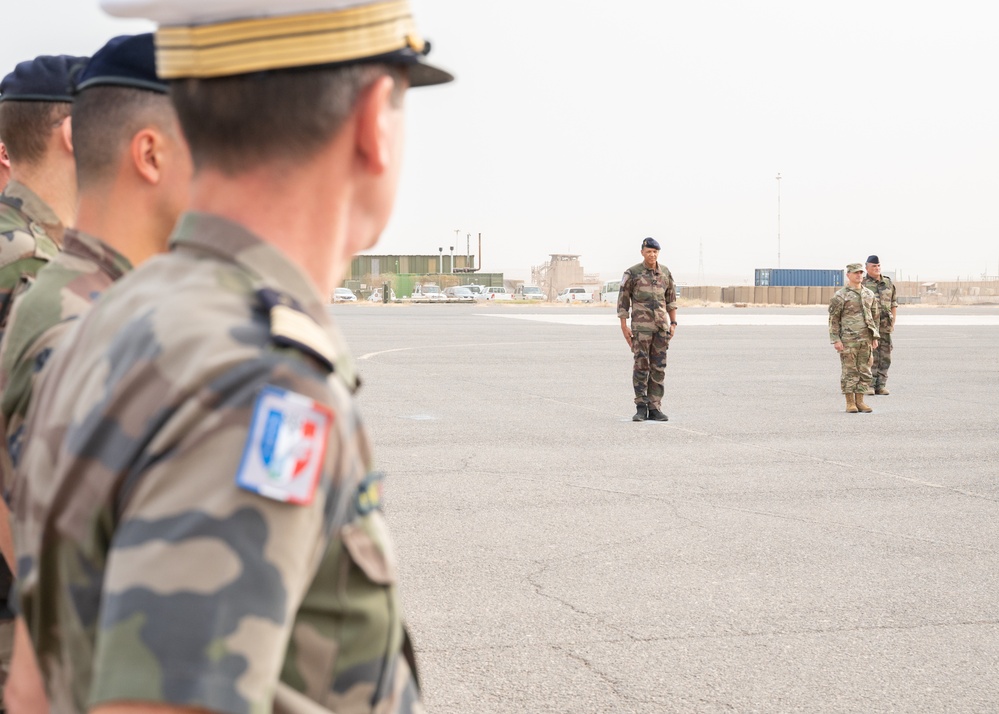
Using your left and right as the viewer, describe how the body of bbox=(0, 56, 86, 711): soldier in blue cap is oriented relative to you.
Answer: facing away from the viewer and to the right of the viewer

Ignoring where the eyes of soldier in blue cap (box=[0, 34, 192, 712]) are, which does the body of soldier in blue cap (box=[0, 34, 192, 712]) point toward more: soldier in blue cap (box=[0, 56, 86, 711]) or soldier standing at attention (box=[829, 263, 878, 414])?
the soldier standing at attention

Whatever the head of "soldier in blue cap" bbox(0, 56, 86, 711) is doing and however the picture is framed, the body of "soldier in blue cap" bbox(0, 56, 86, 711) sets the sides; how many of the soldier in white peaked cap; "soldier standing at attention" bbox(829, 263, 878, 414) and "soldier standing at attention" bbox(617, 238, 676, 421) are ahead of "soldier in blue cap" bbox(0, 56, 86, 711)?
2

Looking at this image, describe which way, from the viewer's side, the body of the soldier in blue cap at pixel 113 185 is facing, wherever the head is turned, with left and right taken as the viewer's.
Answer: facing away from the viewer and to the right of the viewer

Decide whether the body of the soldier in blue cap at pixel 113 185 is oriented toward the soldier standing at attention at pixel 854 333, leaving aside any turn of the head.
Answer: yes

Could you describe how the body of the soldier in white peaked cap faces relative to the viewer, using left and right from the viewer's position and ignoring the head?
facing away from the viewer and to the right of the viewer

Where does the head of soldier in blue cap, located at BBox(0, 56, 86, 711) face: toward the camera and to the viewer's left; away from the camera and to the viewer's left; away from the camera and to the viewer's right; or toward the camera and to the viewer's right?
away from the camera and to the viewer's right

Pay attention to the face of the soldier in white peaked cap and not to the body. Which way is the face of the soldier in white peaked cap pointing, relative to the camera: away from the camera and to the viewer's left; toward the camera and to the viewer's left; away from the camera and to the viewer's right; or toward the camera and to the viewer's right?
away from the camera and to the viewer's right

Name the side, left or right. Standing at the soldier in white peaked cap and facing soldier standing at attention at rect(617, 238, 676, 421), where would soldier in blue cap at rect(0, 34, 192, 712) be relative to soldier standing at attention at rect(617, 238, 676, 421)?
left

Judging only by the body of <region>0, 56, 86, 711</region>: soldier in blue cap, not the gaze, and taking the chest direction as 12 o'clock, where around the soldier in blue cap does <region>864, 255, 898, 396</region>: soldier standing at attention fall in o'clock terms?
The soldier standing at attention is roughly at 12 o'clock from the soldier in blue cap.

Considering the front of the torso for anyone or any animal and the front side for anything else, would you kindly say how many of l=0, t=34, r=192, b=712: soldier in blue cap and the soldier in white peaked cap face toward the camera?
0

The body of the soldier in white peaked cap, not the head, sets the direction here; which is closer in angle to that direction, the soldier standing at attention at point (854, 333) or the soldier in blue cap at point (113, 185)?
the soldier standing at attention

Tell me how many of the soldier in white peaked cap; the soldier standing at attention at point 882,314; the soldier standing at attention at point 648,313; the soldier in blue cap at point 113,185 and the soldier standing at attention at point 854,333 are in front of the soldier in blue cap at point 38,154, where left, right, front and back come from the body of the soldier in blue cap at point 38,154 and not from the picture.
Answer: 3

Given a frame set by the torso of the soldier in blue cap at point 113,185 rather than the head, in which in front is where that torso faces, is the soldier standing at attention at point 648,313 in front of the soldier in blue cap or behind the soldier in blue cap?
in front
